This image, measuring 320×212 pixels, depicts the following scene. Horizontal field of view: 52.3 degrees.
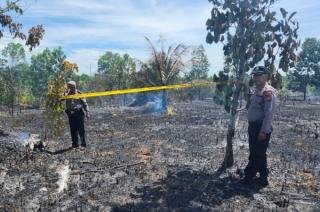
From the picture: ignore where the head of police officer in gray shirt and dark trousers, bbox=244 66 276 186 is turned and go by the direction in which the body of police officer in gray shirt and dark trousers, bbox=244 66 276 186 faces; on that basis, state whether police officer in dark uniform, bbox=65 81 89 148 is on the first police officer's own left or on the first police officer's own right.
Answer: on the first police officer's own right

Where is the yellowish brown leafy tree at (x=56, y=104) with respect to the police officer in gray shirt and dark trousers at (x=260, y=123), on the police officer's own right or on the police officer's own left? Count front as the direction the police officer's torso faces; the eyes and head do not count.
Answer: on the police officer's own right

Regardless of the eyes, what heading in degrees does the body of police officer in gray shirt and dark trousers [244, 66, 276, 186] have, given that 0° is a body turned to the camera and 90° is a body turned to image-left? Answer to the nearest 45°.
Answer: approximately 45°
